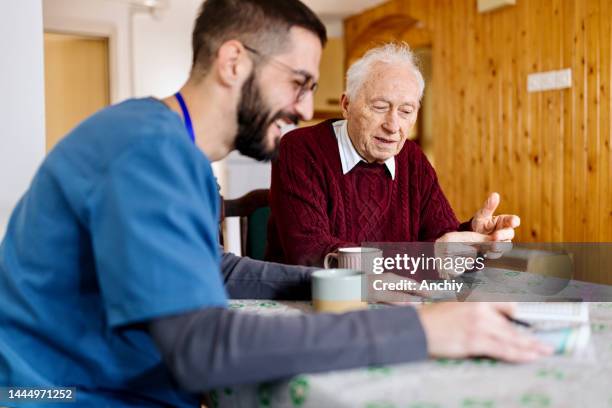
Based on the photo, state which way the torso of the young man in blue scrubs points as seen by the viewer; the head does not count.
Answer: to the viewer's right

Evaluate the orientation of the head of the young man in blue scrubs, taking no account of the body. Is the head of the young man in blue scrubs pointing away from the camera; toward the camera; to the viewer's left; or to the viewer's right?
to the viewer's right

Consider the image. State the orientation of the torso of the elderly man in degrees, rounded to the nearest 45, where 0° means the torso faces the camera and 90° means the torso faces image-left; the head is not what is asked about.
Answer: approximately 315°

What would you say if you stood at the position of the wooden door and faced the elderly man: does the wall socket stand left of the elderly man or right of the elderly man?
left

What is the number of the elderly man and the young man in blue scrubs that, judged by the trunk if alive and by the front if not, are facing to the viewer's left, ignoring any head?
0

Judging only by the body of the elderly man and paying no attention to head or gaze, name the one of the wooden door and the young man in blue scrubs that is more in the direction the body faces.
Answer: the young man in blue scrubs
